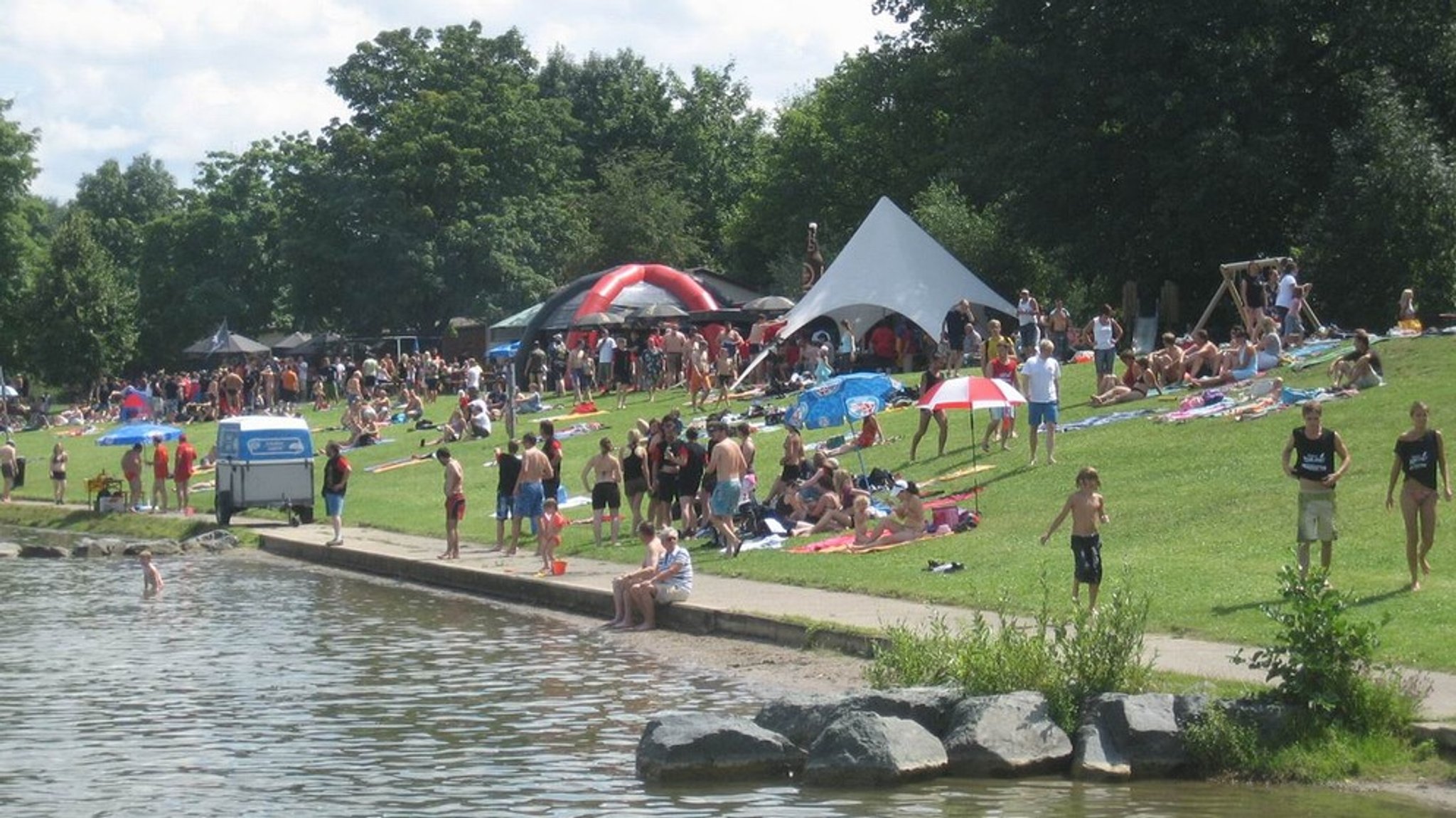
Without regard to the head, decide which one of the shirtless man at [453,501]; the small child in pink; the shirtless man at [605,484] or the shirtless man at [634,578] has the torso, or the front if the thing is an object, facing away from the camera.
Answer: the shirtless man at [605,484]

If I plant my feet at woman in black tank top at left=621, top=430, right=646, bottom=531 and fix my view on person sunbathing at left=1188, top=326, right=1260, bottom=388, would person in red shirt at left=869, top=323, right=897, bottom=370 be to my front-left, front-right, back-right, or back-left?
front-left

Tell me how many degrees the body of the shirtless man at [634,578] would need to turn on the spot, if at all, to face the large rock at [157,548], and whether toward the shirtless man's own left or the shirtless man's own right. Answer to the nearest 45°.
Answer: approximately 45° to the shirtless man's own right

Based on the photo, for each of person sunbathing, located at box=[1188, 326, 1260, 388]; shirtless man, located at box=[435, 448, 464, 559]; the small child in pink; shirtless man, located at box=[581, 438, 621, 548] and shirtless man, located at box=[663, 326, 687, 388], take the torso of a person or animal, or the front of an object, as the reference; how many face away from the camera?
2

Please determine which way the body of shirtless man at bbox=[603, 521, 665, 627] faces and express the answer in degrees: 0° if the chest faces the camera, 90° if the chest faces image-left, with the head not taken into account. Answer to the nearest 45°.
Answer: approximately 90°

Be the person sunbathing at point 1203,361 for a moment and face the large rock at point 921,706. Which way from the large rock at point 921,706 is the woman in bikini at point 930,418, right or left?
right

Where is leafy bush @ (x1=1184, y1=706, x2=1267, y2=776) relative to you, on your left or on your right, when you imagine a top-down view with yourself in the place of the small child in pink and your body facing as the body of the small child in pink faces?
on your left

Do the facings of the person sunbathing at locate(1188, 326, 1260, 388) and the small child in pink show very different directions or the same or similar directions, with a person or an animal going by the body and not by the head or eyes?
same or similar directions

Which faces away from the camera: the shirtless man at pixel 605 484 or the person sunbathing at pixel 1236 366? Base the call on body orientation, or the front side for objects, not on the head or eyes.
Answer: the shirtless man

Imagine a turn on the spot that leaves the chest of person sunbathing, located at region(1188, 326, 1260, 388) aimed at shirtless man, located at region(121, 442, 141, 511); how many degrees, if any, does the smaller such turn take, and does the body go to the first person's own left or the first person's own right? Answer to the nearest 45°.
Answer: approximately 45° to the first person's own right

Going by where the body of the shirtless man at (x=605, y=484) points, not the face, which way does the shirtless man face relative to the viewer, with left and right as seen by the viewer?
facing away from the viewer
